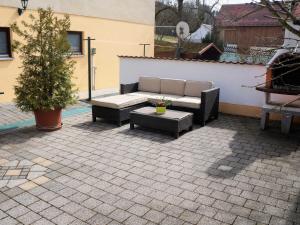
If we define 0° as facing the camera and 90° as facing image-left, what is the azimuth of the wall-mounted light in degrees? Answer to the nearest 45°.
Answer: approximately 315°

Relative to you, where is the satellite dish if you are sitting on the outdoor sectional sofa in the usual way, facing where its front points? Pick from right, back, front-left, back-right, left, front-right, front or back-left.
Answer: back-right

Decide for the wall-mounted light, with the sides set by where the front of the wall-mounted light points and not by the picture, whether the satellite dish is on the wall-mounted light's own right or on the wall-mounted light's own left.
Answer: on the wall-mounted light's own left

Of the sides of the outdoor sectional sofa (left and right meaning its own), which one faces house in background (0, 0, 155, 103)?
right

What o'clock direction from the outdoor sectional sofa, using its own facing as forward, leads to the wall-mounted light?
The wall-mounted light is roughly at 2 o'clock from the outdoor sectional sofa.
